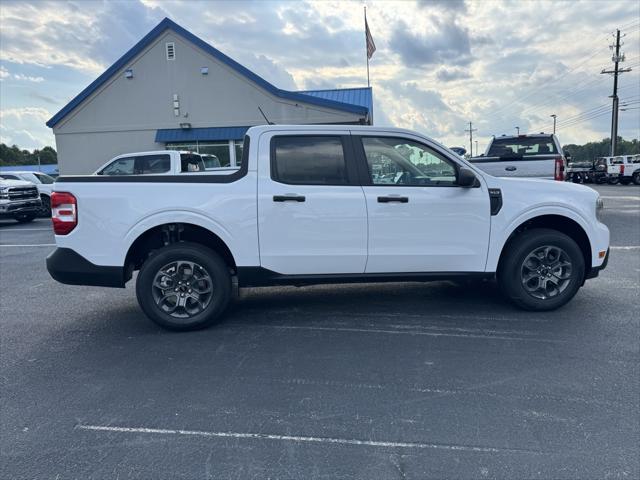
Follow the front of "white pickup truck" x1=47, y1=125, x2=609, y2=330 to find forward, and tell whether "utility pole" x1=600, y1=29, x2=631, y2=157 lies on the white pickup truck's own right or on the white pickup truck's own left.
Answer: on the white pickup truck's own left

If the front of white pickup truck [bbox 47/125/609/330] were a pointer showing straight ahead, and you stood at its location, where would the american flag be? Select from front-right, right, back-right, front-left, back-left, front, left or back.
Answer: left

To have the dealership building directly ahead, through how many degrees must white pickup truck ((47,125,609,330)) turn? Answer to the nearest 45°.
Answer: approximately 90° to its left

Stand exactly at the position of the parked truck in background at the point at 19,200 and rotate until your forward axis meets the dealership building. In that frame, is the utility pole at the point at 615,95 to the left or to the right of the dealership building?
right

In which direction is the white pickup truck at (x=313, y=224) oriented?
to the viewer's right

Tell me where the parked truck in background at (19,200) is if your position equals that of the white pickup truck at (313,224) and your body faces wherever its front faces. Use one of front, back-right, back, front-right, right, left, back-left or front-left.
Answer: back-left

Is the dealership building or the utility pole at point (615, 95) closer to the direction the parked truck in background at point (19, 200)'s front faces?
the utility pole

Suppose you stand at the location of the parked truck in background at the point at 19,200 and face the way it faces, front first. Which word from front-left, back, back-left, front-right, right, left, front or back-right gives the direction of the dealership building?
left
